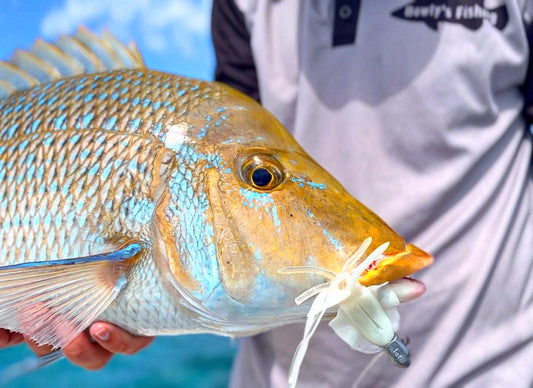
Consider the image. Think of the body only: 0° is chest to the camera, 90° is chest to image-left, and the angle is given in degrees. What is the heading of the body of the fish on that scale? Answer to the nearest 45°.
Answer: approximately 270°
